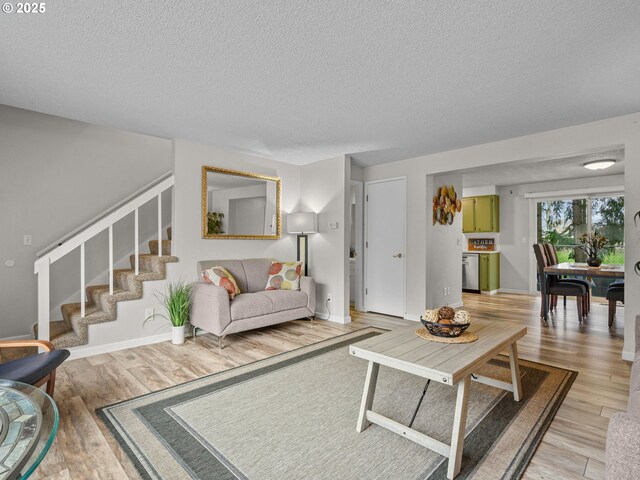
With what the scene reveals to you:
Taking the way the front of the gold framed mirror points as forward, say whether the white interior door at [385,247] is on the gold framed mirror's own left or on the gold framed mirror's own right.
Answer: on the gold framed mirror's own left

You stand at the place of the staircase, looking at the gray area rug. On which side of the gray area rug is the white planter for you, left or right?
left

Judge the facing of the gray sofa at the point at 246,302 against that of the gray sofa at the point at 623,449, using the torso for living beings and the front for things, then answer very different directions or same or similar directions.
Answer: very different directions

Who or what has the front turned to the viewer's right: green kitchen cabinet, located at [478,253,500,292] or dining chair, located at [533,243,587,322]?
the dining chair

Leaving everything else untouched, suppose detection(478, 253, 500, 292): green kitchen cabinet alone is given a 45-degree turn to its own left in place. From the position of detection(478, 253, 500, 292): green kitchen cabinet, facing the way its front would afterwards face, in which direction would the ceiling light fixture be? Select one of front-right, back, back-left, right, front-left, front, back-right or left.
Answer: front-left

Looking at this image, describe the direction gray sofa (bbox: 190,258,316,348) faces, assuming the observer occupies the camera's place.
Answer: facing the viewer and to the right of the viewer

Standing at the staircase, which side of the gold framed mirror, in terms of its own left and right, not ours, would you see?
right

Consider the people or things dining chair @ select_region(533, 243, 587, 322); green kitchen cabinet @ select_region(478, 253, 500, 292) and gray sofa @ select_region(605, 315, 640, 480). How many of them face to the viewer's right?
1

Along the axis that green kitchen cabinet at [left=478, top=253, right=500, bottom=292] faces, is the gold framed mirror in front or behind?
in front

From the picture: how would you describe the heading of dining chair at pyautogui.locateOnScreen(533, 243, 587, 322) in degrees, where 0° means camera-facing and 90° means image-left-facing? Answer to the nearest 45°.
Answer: approximately 270°

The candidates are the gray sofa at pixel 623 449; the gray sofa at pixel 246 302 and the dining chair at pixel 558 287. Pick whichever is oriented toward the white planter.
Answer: the gray sofa at pixel 623 449

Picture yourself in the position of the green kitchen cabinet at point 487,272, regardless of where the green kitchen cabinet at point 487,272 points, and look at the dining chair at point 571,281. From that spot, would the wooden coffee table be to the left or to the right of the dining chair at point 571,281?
right

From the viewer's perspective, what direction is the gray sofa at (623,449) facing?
to the viewer's left
